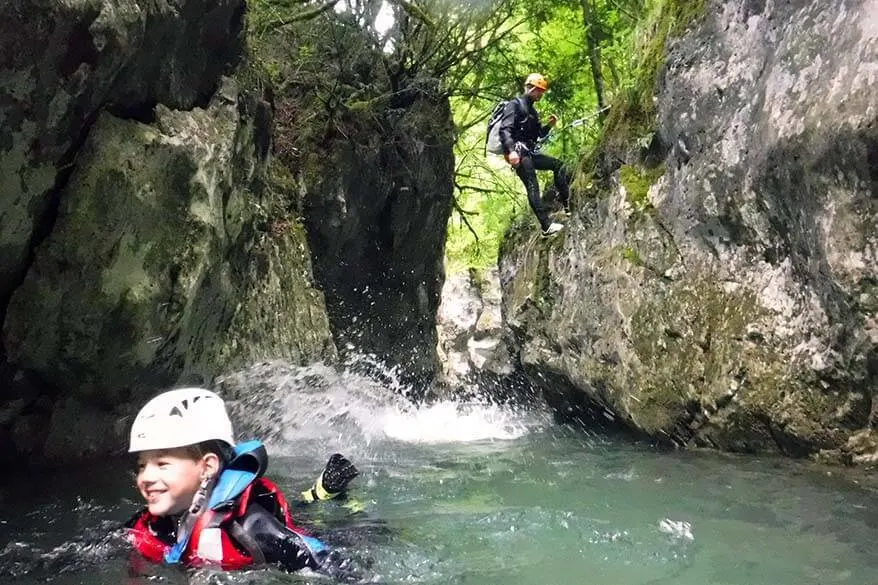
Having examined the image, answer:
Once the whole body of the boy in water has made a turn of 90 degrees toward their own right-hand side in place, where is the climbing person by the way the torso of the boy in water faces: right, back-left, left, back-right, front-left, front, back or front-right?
right
